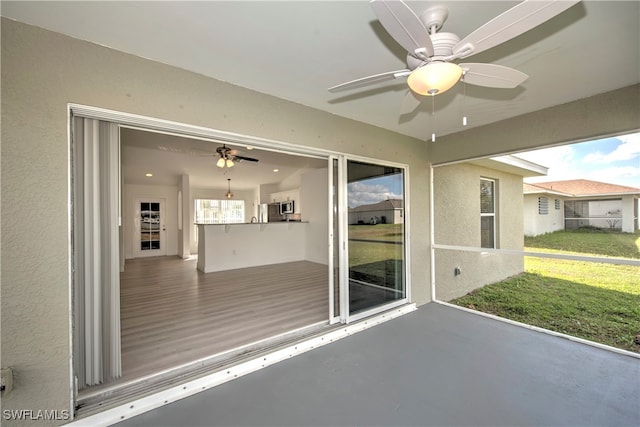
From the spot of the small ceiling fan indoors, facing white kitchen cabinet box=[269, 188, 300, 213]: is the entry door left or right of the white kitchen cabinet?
left

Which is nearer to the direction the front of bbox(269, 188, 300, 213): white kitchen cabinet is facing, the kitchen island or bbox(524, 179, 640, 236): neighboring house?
the kitchen island

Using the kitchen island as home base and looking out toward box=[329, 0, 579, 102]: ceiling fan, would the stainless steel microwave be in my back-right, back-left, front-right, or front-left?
back-left

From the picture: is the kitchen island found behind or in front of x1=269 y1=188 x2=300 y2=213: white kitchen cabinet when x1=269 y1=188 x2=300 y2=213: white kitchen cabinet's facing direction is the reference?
in front

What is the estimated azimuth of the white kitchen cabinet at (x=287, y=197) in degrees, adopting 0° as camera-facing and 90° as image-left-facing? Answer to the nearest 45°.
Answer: approximately 45°

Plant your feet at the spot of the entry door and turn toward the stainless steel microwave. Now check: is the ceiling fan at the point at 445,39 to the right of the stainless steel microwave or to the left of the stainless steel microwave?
right

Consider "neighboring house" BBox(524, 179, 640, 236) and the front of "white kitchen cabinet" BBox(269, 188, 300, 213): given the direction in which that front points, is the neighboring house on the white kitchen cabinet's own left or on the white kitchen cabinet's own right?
on the white kitchen cabinet's own left

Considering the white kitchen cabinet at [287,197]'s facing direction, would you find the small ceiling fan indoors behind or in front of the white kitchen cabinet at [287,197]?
in front

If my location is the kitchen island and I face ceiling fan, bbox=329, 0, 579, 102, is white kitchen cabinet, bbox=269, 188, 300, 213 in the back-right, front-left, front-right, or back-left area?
back-left

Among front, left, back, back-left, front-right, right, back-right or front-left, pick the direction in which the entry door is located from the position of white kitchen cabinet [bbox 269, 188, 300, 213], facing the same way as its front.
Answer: front-right

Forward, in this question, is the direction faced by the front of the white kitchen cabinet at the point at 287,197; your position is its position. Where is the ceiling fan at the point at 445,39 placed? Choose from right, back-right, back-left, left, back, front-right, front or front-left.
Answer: front-left
